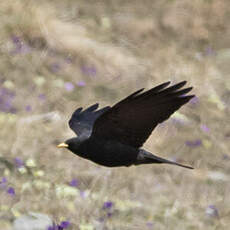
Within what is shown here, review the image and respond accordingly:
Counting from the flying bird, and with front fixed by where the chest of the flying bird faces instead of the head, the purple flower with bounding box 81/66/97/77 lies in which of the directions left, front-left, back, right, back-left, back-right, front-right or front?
right

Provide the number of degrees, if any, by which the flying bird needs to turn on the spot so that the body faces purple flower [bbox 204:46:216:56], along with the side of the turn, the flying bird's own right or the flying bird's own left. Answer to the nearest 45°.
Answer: approximately 90° to the flying bird's own right

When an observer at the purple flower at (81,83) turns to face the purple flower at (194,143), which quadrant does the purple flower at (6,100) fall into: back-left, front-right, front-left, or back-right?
back-right

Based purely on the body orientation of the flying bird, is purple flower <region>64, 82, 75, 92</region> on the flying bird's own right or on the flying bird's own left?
on the flying bird's own right

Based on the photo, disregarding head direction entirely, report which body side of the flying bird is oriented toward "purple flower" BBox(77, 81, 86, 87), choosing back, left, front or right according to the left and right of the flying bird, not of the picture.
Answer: right

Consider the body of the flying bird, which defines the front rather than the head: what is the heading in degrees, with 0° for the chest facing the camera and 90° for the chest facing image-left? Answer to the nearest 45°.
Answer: approximately 90°

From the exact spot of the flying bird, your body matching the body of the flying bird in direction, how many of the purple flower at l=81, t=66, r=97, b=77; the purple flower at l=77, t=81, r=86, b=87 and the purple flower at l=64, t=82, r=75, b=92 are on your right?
3
